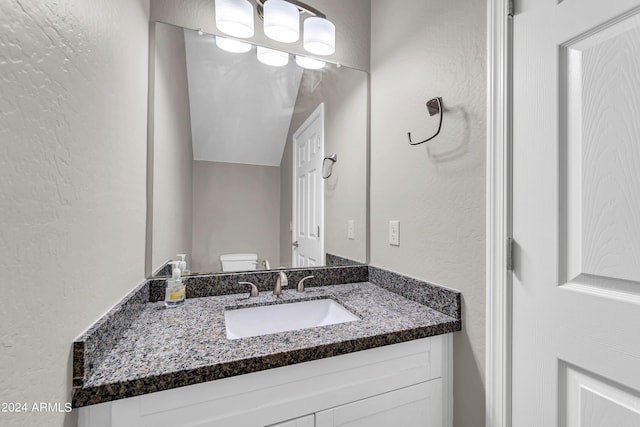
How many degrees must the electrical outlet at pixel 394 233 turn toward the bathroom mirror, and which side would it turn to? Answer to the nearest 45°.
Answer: approximately 45° to its right

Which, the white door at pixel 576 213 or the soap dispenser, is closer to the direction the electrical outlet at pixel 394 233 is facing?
the soap dispenser

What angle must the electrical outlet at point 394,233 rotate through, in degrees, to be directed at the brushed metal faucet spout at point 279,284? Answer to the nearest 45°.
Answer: approximately 45° to its right

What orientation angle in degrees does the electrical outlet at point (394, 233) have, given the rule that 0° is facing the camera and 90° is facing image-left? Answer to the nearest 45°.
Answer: approximately 45°

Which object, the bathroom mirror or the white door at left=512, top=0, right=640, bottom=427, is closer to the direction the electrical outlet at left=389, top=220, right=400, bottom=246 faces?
the bathroom mirror
